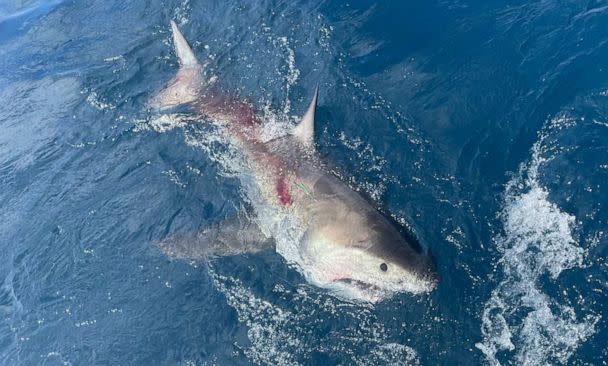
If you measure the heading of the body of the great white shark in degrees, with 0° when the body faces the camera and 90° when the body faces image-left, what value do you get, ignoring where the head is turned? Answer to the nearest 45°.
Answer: approximately 315°
